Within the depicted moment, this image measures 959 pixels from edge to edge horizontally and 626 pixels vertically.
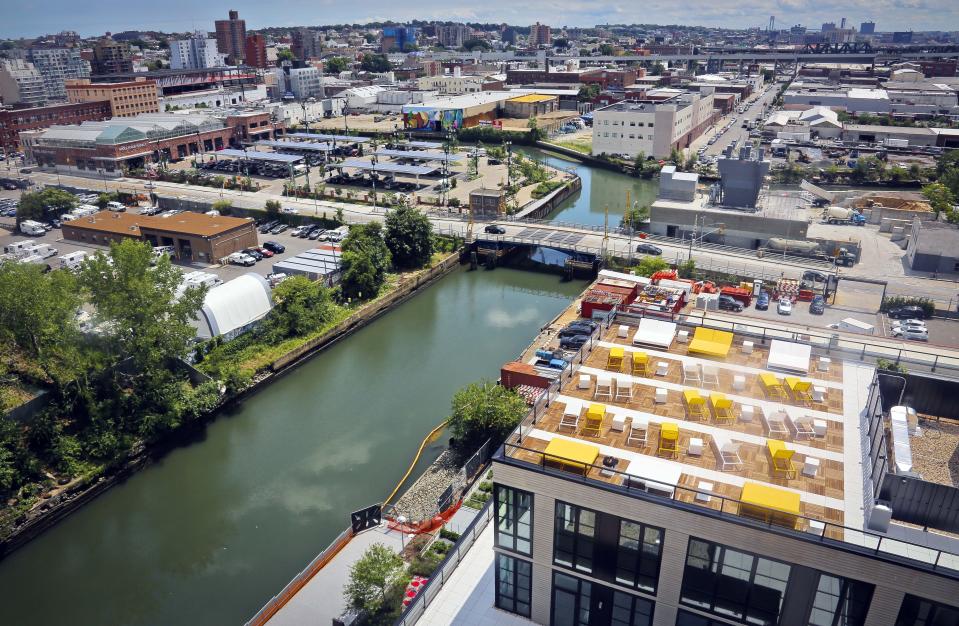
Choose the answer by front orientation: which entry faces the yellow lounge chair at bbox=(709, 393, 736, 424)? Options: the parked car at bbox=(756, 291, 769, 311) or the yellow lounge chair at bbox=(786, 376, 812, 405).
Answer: the parked car

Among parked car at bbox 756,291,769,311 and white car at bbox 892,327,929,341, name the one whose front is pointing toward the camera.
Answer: the parked car

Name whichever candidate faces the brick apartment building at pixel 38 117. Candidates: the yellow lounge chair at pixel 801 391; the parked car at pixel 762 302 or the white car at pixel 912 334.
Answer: the white car

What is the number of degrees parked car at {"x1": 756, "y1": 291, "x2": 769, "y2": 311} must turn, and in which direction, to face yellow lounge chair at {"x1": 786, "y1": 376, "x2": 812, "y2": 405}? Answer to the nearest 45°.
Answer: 0° — it already faces it

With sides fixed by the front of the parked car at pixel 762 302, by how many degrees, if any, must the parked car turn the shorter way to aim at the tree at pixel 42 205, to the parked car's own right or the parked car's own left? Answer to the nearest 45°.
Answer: approximately 90° to the parked car's own right

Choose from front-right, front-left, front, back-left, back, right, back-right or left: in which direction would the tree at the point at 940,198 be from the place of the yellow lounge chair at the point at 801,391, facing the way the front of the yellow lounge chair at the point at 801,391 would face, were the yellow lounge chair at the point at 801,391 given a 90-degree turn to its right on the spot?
back-right

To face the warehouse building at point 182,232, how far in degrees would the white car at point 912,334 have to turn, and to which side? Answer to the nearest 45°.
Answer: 0° — it already faces it

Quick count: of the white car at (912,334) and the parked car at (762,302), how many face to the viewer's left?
1

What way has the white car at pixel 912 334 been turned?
to the viewer's left

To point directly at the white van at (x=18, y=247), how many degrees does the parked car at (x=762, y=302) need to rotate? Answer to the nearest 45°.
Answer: approximately 90° to its right

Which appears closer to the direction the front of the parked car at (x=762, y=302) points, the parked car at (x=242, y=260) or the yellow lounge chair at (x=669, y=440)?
the yellow lounge chair

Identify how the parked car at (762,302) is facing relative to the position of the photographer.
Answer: facing the viewer
